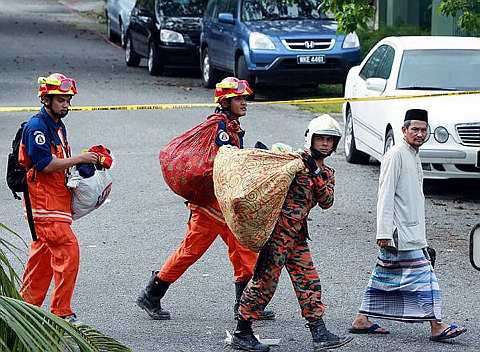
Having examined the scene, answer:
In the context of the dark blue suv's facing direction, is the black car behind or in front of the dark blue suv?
behind

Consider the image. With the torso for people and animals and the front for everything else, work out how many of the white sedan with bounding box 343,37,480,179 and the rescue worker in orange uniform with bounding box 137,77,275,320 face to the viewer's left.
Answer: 0

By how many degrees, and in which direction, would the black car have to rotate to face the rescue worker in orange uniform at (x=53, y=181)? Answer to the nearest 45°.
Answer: approximately 45° to its right

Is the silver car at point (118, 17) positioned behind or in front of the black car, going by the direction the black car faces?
behind

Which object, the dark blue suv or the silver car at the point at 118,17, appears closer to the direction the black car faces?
the dark blue suv

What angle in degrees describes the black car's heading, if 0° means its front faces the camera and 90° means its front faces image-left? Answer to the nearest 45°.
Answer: approximately 315°

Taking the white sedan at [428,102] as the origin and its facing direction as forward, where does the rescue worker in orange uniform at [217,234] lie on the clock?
The rescue worker in orange uniform is roughly at 2 o'clock from the white sedan.
